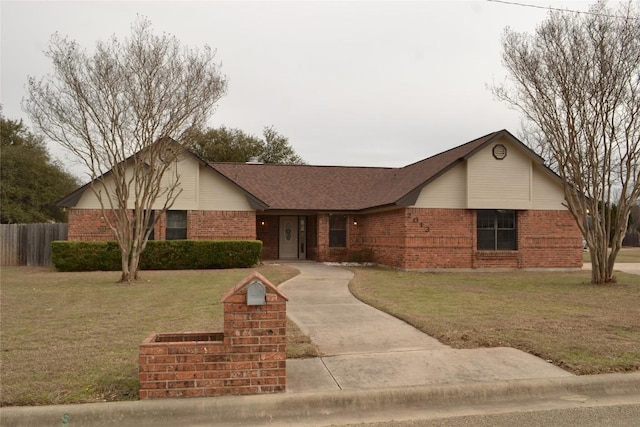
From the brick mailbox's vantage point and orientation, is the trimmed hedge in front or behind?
behind

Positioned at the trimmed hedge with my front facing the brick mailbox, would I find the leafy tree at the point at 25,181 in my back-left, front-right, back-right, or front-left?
back-right

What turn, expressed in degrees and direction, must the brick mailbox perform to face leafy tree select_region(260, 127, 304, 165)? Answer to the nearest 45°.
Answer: approximately 180°

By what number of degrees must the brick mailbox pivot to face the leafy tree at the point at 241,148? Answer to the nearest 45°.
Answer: approximately 180°

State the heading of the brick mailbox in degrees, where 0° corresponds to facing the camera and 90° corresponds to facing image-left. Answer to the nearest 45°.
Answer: approximately 0°

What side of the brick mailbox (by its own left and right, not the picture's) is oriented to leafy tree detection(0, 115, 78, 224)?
back

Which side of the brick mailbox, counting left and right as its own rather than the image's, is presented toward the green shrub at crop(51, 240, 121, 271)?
back

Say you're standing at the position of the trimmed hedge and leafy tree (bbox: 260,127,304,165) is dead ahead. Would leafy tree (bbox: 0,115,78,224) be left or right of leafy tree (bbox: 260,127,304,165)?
left

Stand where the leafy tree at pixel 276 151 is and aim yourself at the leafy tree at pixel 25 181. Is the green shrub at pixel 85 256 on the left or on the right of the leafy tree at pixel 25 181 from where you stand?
left
